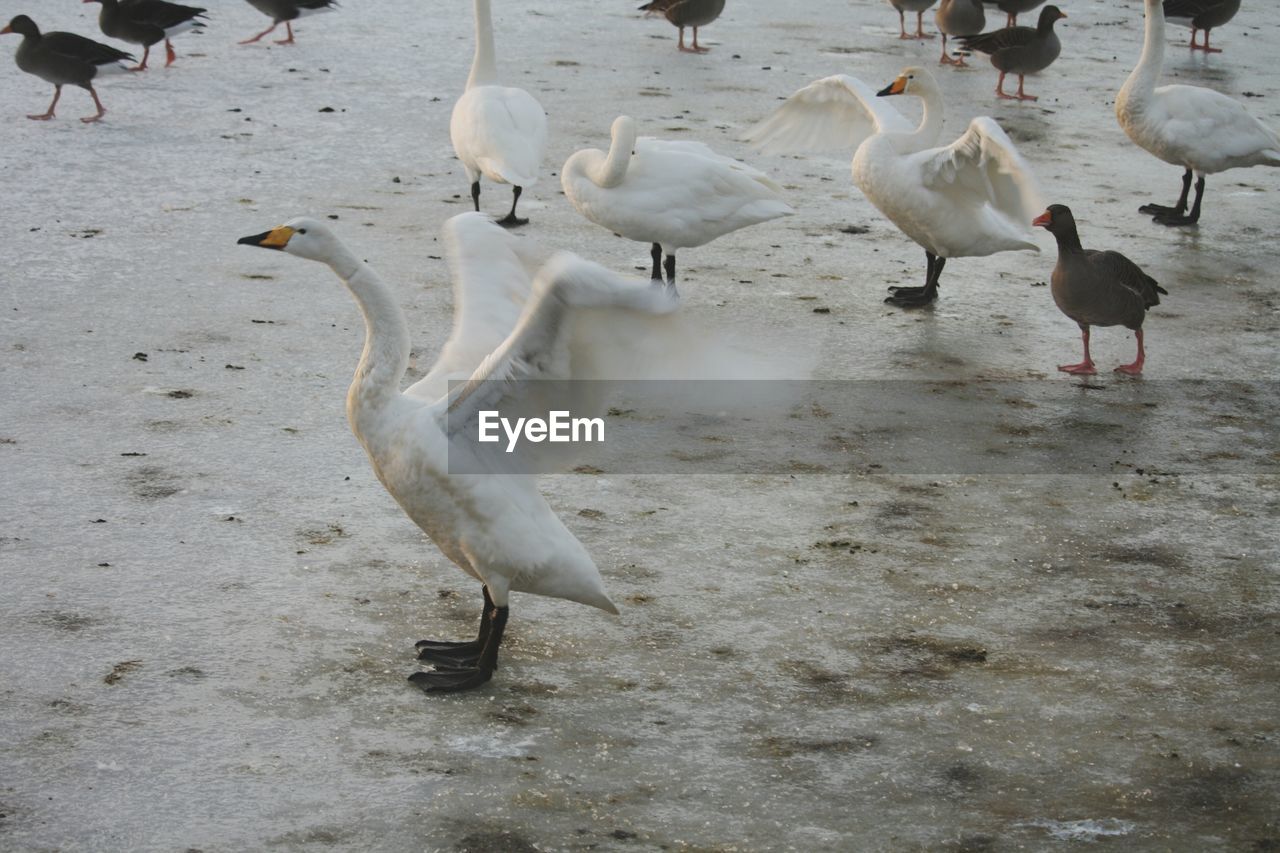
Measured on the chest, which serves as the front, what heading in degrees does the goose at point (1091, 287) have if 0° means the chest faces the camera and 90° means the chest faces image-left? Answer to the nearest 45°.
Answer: approximately 90°

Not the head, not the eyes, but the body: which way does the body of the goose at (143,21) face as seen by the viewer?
to the viewer's left

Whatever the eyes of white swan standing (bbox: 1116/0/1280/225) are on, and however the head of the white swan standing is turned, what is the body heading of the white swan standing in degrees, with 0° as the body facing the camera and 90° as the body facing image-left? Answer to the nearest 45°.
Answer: approximately 90°

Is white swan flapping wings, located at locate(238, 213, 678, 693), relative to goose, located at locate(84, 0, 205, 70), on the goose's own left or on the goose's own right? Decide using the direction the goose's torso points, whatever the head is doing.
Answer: on the goose's own left

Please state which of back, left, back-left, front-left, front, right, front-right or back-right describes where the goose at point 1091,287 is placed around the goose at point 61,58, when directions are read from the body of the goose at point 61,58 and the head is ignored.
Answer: back-left

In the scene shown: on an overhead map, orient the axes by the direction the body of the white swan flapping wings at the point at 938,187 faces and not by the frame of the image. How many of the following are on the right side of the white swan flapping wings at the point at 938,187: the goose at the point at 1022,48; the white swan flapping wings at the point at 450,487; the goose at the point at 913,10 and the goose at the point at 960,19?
3

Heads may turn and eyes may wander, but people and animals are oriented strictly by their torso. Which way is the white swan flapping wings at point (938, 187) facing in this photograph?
to the viewer's left

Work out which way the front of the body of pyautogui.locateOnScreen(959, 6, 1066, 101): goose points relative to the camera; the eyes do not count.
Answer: to the viewer's right

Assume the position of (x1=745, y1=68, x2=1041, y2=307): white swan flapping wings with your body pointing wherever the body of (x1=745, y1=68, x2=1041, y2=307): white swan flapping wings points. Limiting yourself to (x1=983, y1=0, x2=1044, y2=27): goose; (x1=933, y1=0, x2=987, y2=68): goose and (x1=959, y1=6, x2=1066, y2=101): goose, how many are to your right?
3

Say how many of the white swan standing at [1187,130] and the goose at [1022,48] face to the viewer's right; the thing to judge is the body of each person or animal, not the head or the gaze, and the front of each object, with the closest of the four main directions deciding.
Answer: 1
